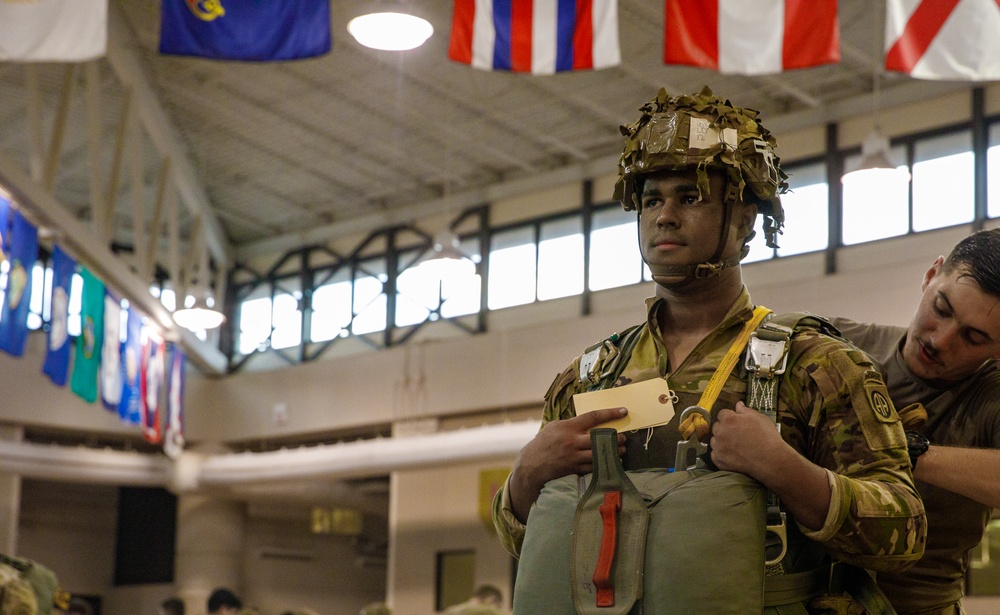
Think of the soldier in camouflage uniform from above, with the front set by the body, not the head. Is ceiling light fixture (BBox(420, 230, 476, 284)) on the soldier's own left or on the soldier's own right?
on the soldier's own right

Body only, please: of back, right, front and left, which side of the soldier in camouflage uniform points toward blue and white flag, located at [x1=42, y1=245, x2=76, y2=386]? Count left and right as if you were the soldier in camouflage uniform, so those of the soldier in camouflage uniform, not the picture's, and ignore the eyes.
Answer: right

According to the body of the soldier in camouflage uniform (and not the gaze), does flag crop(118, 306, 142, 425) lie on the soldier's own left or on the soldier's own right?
on the soldier's own right

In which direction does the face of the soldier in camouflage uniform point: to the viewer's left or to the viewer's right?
to the viewer's left

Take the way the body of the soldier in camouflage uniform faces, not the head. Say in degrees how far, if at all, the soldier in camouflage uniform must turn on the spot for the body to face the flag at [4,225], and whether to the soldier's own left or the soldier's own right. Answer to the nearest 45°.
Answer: approximately 90° to the soldier's own right

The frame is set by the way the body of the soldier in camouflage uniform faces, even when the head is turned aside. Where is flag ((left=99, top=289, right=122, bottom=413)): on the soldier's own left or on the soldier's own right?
on the soldier's own right

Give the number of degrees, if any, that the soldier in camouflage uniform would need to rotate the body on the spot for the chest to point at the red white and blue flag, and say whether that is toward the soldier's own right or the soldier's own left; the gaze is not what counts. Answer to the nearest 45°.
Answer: approximately 135° to the soldier's own right

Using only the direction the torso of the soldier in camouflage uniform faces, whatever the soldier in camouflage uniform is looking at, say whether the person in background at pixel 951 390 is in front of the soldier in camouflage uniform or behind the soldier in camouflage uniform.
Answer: behind

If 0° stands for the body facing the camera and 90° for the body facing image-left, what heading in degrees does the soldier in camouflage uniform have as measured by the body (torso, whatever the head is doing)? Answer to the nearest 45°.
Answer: approximately 45°
